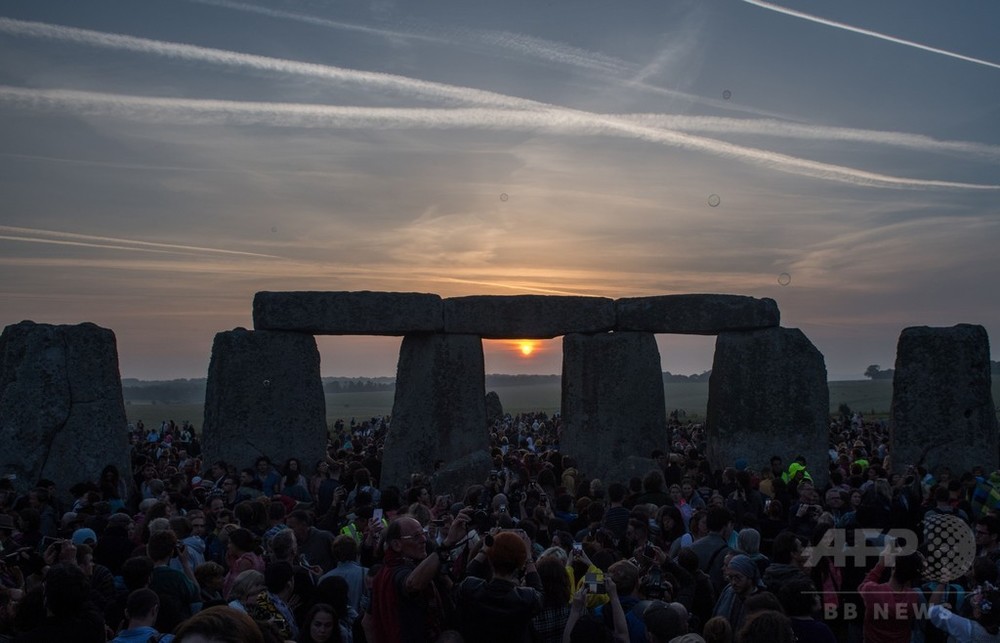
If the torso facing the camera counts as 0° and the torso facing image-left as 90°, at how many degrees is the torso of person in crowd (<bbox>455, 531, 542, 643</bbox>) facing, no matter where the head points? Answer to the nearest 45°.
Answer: approximately 180°

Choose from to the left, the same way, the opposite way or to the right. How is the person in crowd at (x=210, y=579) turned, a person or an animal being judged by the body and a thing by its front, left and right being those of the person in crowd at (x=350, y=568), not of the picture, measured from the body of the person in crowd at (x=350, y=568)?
the same way

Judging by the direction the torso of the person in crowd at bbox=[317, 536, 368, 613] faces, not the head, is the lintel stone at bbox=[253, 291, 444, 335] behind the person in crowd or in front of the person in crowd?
in front

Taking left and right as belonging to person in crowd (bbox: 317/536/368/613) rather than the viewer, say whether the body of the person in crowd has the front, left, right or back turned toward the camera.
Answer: back

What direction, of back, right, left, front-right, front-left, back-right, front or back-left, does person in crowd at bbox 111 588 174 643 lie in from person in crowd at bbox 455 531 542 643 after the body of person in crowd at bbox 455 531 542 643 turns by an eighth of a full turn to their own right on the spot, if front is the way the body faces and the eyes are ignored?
back-left

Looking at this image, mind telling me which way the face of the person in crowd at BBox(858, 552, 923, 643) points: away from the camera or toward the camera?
away from the camera

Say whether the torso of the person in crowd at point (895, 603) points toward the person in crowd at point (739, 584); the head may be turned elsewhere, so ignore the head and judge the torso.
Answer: no

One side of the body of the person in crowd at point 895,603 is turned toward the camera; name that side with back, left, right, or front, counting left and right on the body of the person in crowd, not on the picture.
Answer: back

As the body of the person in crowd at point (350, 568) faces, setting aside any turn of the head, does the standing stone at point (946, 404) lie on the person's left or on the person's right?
on the person's right

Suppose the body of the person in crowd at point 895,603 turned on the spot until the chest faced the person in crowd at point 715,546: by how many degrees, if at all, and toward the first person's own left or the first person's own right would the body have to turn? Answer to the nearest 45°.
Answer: approximately 45° to the first person's own left

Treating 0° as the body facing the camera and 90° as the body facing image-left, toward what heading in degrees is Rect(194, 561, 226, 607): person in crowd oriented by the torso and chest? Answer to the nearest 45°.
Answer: approximately 180°

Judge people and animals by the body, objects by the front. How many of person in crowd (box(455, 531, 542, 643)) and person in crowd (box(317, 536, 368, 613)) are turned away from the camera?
2

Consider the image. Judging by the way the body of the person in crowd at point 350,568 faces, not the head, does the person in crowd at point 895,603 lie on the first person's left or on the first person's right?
on the first person's right

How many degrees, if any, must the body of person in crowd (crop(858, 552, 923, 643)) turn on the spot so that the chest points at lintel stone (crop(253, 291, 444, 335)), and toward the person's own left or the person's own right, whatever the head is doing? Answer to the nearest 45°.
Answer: approximately 45° to the person's own left

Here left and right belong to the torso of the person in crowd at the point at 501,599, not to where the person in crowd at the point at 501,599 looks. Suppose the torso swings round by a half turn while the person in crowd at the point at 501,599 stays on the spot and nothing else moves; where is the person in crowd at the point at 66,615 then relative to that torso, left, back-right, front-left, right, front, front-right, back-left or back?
right

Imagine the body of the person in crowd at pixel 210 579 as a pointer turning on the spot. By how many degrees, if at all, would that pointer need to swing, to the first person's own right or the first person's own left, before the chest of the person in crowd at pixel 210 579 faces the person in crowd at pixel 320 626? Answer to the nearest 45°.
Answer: approximately 135° to the first person's own right

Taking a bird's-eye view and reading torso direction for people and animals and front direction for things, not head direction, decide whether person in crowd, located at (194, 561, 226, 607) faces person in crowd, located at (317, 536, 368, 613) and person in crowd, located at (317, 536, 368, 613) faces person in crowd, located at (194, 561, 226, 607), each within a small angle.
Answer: no

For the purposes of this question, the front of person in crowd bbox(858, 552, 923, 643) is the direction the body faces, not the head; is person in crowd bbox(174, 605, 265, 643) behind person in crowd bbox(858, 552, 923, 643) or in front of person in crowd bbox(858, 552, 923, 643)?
behind

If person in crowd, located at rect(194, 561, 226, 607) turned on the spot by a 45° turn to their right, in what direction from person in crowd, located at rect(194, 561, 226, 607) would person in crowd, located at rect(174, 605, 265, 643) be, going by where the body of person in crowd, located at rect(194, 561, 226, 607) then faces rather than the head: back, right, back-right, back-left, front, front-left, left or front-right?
back-right
